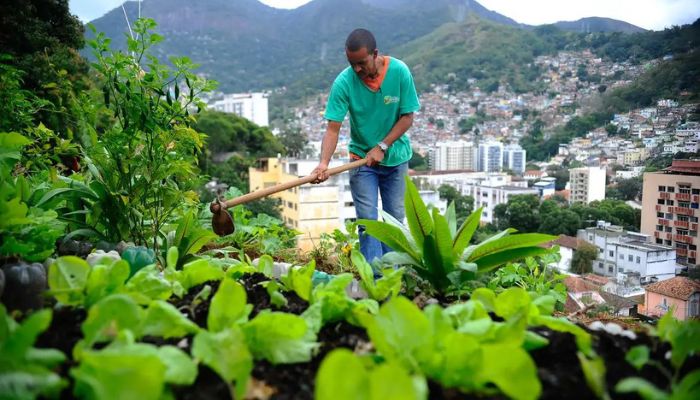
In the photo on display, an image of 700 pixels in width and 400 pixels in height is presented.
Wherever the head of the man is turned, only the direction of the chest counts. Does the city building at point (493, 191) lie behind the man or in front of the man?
behind

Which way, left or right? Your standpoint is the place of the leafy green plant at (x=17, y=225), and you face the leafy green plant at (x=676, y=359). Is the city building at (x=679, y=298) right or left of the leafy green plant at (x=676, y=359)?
left

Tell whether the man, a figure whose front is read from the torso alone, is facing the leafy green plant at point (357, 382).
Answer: yes

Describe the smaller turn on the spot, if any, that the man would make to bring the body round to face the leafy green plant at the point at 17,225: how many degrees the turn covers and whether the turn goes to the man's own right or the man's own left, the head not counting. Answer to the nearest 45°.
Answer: approximately 45° to the man's own right

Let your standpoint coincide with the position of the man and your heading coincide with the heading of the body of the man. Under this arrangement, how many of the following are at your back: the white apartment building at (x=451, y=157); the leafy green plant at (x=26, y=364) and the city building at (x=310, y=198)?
2

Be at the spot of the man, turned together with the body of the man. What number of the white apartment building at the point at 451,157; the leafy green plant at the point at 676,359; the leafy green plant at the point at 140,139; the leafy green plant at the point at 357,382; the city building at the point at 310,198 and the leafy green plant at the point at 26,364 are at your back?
2

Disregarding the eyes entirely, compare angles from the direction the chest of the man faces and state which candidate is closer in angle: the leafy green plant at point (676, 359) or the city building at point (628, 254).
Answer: the leafy green plant

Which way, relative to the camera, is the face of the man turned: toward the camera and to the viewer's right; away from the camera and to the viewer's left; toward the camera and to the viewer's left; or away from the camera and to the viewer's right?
toward the camera and to the viewer's left

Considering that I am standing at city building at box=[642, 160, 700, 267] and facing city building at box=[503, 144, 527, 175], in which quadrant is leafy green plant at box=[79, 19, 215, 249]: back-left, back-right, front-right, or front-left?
back-left

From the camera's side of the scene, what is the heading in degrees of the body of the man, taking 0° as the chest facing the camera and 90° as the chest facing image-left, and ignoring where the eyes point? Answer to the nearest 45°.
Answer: approximately 0°

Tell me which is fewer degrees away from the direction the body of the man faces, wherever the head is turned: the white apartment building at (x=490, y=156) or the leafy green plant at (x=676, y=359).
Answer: the leafy green plant

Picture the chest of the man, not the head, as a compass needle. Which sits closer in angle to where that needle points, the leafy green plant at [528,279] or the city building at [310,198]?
the leafy green plant

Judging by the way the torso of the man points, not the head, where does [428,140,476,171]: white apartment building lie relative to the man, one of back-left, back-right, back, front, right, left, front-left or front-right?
back

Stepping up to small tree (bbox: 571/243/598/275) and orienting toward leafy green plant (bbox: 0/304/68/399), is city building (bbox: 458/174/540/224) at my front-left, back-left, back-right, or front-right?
back-right

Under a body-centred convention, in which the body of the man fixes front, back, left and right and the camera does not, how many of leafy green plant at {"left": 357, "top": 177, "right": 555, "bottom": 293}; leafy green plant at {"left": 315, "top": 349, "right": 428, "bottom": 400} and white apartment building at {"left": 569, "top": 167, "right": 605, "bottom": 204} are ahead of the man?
2

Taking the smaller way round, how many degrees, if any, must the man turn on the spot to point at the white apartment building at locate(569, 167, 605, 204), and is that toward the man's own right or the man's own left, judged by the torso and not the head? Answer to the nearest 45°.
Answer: approximately 135° to the man's own left

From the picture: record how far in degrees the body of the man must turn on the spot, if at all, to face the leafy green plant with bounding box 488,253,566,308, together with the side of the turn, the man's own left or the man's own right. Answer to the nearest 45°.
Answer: approximately 90° to the man's own left

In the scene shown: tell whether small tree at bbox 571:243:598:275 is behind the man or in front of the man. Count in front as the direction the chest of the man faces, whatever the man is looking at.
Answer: behind
